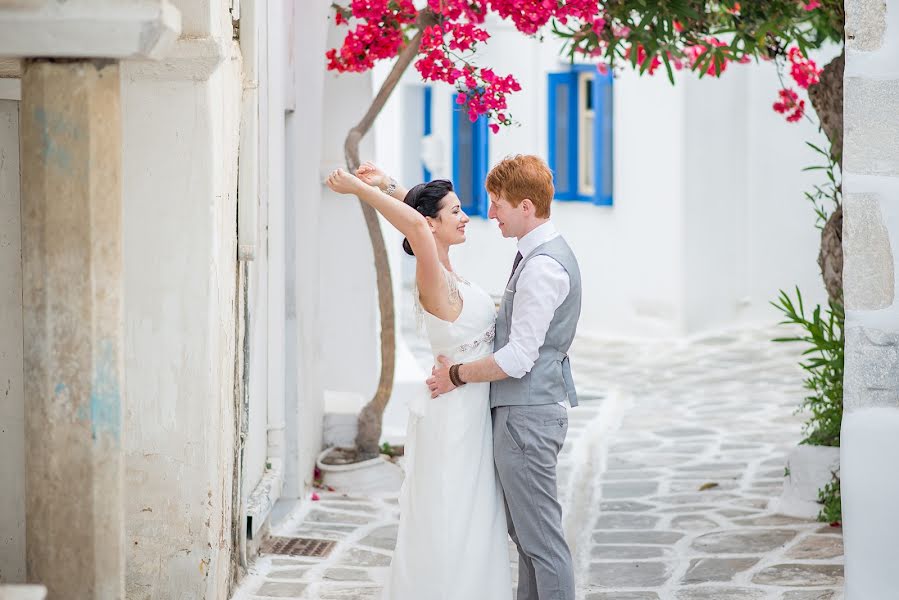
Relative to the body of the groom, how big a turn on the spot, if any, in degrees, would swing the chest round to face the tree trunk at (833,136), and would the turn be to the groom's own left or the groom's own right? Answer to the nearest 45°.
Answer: approximately 135° to the groom's own right

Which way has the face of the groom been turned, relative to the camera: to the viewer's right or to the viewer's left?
to the viewer's left

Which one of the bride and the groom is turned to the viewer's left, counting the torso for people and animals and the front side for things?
the groom

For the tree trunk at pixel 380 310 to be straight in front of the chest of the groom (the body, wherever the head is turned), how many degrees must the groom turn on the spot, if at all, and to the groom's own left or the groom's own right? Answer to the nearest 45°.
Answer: approximately 90° to the groom's own right

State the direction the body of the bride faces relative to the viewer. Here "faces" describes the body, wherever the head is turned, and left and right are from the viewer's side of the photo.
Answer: facing to the right of the viewer

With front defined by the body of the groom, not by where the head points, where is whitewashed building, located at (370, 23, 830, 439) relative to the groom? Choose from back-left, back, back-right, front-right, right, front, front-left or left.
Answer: right

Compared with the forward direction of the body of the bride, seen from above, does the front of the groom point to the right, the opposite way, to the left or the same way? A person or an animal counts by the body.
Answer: the opposite way

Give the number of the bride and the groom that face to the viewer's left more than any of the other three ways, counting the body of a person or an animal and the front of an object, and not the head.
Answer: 1

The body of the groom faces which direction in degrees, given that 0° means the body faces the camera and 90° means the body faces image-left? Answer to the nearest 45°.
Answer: approximately 90°
